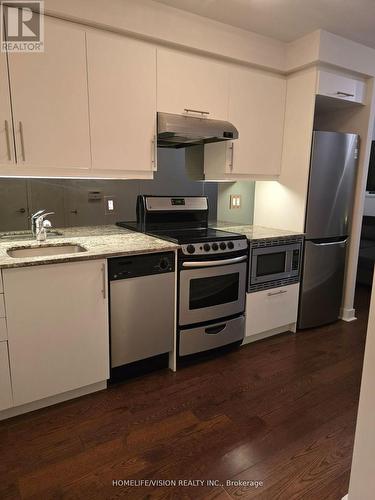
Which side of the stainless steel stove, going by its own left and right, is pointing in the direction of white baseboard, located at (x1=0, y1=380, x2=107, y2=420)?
right

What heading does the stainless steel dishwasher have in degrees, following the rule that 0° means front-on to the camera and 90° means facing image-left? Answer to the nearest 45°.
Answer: approximately 315°

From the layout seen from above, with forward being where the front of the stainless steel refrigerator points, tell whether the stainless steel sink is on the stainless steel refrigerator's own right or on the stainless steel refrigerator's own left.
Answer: on the stainless steel refrigerator's own right

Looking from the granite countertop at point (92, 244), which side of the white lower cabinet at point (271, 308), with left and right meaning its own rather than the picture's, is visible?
right

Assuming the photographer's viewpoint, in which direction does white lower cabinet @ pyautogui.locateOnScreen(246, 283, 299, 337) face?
facing the viewer and to the right of the viewer

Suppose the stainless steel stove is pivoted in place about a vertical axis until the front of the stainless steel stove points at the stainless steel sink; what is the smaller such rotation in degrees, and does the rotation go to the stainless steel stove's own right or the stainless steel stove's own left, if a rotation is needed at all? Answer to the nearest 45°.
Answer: approximately 135° to the stainless steel stove's own right

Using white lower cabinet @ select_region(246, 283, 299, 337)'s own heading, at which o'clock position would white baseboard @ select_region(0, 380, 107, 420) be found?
The white baseboard is roughly at 3 o'clock from the white lower cabinet.

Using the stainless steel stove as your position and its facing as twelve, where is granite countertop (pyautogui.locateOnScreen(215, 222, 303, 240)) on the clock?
The granite countertop is roughly at 9 o'clock from the stainless steel stove.
